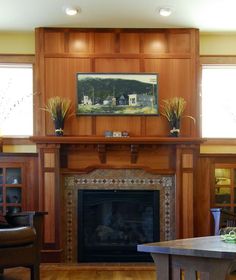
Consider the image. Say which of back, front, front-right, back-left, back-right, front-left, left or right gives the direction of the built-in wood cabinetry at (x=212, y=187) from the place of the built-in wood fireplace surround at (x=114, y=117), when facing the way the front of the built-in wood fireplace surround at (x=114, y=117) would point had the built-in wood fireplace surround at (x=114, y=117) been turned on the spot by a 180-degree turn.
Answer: right

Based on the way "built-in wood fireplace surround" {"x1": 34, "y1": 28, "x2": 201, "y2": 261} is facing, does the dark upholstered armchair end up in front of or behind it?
in front

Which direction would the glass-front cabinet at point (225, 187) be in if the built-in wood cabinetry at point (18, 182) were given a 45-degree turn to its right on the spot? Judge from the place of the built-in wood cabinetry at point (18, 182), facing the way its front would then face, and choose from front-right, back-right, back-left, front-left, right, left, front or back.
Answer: back-left

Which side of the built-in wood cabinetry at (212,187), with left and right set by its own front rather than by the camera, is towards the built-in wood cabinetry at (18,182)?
right

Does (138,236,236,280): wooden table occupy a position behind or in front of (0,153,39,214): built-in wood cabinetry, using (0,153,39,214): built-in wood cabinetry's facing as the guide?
in front

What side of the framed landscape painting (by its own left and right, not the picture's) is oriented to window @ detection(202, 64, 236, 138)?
left

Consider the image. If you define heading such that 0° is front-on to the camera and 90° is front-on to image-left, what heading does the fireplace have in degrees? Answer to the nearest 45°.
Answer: approximately 0°

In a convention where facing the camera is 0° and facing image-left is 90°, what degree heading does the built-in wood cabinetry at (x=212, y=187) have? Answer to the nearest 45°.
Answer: approximately 0°

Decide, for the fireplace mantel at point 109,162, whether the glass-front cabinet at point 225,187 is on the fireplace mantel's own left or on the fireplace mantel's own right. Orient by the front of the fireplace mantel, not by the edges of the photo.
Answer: on the fireplace mantel's own left
